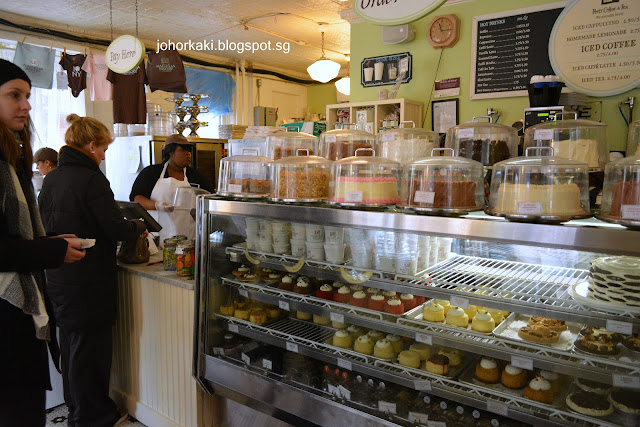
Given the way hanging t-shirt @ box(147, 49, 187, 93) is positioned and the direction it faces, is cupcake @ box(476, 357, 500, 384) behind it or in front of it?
in front

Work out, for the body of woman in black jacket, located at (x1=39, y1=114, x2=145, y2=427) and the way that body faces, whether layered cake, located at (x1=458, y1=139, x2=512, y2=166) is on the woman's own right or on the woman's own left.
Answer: on the woman's own right

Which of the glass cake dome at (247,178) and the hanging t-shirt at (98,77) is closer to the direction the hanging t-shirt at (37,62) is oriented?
the glass cake dome

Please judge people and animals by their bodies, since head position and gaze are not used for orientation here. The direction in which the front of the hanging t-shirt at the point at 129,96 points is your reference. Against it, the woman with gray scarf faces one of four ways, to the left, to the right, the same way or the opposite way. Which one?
to the left

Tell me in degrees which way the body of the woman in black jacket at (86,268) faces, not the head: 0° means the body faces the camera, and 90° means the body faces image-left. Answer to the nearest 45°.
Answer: approximately 225°

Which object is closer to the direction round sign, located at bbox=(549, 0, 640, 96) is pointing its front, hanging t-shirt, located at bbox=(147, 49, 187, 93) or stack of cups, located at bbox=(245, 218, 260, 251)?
the stack of cups

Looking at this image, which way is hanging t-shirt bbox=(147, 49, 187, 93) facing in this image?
toward the camera

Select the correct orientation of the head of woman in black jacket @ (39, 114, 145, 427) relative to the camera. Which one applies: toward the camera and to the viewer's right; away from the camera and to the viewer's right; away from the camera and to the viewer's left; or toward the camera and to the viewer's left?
away from the camera and to the viewer's right

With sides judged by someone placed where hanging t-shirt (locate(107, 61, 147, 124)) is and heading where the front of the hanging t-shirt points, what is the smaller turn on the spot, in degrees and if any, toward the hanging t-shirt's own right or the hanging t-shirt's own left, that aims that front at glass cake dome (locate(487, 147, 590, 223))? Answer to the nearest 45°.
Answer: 0° — it already faces it

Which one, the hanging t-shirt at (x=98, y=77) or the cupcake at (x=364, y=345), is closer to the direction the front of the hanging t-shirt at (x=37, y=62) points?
the cupcake

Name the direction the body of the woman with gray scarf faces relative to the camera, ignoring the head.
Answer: to the viewer's right

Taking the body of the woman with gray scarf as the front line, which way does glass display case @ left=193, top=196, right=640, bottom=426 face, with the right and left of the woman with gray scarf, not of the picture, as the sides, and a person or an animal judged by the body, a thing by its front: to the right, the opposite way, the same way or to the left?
the opposite way
